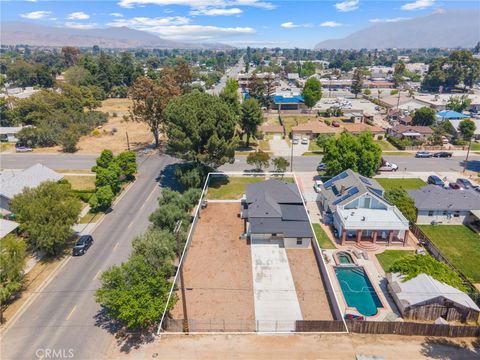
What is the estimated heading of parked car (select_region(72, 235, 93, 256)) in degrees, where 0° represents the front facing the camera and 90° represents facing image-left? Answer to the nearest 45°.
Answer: approximately 45°

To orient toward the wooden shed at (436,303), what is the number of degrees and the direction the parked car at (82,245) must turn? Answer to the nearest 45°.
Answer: approximately 90° to its left

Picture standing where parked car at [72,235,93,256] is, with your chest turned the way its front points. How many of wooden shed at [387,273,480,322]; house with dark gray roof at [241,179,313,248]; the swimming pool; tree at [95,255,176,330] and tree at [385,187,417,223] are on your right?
0

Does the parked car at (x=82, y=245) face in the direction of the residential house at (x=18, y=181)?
no

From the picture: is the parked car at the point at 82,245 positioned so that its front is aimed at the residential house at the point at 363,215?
no

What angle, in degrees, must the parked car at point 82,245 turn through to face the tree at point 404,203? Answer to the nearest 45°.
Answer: approximately 135° to its left

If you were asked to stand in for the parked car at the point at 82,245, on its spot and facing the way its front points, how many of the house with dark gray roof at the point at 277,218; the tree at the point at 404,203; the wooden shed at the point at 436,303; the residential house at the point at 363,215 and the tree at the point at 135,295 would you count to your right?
0

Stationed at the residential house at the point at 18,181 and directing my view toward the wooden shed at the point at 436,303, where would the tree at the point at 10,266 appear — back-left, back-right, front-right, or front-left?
front-right

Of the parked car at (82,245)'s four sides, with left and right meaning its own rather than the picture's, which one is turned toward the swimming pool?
left

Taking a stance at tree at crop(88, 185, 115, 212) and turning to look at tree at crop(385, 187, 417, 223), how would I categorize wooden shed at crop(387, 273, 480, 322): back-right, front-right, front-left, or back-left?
front-right

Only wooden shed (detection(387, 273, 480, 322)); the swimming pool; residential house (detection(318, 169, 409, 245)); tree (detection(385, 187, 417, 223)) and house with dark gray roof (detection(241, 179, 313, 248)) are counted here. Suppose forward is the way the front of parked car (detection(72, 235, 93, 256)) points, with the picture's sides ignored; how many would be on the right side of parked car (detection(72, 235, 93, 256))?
0

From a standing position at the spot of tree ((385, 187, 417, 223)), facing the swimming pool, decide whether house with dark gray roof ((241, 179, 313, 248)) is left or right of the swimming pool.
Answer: right

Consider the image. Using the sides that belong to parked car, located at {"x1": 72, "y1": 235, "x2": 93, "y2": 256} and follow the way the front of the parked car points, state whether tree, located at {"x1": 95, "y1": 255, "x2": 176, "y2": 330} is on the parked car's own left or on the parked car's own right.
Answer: on the parked car's own left
